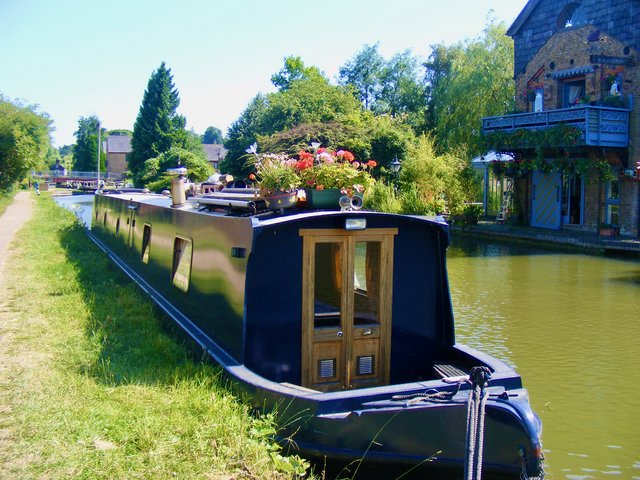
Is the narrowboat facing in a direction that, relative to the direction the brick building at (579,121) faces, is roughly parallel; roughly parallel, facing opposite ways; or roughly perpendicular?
roughly perpendicular

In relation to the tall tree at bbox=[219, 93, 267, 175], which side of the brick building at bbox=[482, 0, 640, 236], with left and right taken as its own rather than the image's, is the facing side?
right

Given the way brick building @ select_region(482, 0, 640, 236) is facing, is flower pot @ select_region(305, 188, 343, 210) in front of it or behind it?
in front

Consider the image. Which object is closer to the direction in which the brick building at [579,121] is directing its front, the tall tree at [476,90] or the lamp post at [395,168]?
the lamp post

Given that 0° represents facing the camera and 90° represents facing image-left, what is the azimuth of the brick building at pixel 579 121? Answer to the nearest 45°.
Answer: approximately 45°

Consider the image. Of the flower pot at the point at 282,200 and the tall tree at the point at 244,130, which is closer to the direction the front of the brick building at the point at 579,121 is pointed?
the flower pot

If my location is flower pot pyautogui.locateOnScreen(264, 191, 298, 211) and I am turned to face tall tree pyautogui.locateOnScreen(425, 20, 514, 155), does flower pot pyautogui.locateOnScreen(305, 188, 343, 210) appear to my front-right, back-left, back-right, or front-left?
front-right

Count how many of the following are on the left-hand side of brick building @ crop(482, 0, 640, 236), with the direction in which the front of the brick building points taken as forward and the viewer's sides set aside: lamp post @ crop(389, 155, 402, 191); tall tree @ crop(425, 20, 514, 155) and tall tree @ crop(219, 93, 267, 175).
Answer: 0

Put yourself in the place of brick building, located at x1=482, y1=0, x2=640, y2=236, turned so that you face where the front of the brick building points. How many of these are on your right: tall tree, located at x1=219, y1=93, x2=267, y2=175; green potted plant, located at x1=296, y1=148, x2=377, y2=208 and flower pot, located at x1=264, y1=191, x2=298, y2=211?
1
